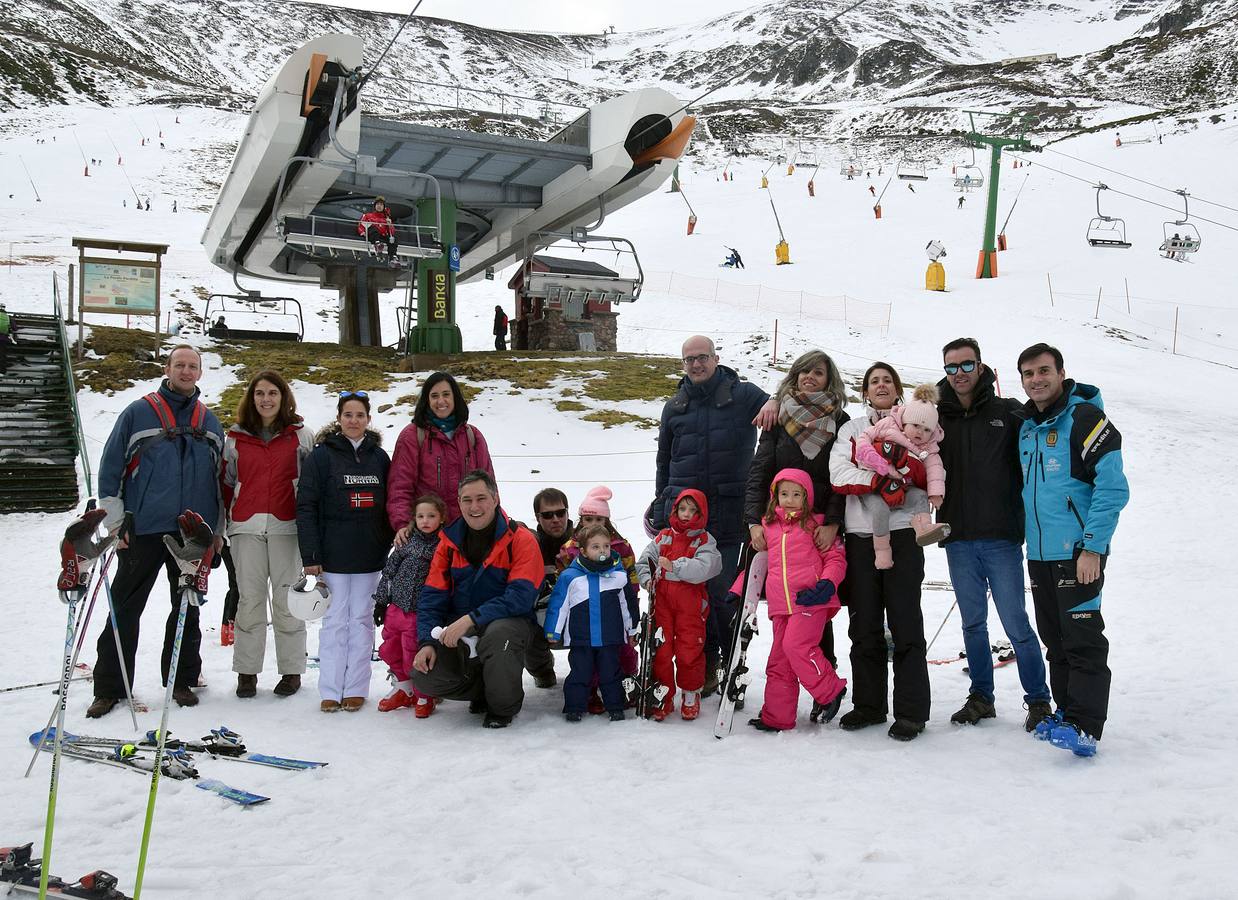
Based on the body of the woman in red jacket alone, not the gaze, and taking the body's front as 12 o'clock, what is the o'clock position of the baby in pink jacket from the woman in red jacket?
The baby in pink jacket is roughly at 10 o'clock from the woman in red jacket.

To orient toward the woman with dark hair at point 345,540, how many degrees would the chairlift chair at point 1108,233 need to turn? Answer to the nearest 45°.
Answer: approximately 45° to its right

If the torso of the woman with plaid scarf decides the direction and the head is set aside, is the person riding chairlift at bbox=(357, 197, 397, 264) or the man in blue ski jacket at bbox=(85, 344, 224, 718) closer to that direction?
the man in blue ski jacket

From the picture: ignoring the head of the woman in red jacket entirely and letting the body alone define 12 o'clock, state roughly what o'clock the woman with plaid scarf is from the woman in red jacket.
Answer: The woman with plaid scarf is roughly at 10 o'clock from the woman in red jacket.

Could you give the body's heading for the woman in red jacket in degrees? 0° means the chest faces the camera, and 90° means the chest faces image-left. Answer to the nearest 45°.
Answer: approximately 0°

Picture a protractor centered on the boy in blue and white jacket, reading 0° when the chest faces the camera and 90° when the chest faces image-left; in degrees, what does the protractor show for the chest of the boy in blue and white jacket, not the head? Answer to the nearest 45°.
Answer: approximately 0°
